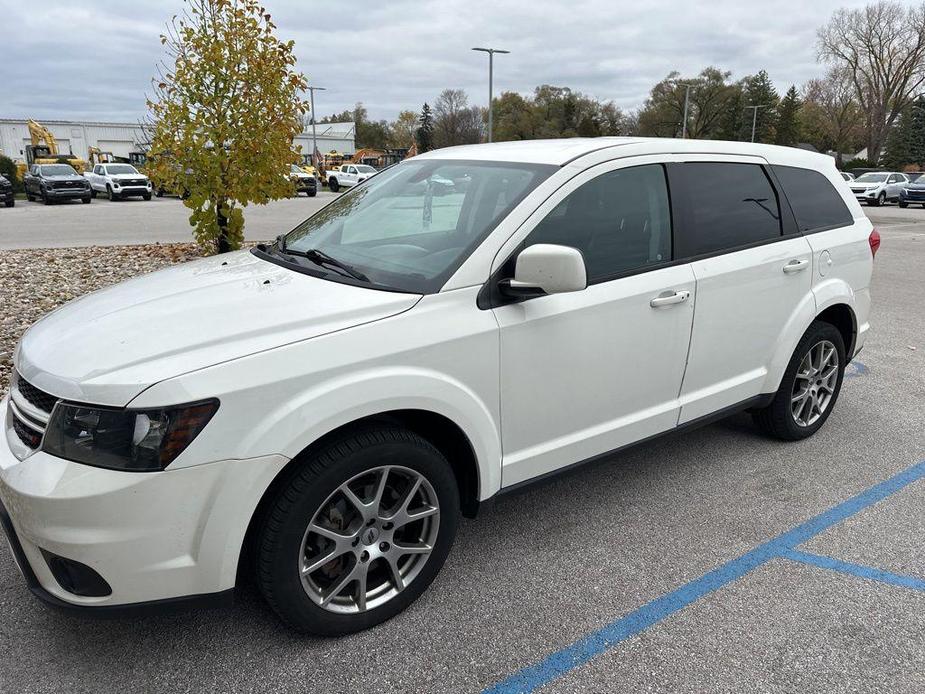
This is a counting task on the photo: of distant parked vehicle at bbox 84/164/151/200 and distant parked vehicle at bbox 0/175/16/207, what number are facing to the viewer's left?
0

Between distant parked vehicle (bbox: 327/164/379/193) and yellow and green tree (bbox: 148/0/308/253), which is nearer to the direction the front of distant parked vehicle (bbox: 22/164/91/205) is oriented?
the yellow and green tree

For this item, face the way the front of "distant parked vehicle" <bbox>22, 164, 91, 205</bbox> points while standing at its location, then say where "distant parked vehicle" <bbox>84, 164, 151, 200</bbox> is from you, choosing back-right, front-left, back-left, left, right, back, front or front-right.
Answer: left

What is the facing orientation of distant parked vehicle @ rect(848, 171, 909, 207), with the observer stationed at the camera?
facing the viewer and to the left of the viewer

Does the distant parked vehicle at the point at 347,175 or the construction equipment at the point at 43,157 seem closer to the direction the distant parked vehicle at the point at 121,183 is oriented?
the distant parked vehicle

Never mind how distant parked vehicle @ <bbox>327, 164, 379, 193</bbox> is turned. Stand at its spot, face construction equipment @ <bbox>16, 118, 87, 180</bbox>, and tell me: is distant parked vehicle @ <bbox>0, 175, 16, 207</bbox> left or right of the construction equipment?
left

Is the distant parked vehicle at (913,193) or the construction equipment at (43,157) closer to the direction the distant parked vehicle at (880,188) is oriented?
the construction equipment

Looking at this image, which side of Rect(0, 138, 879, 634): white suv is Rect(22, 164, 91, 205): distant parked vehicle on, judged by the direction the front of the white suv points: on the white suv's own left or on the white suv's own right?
on the white suv's own right

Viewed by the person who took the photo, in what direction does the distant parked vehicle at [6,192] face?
facing the viewer and to the right of the viewer

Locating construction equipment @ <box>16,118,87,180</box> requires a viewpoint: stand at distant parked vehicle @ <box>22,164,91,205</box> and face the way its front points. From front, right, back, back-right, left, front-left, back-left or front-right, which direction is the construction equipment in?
back-left

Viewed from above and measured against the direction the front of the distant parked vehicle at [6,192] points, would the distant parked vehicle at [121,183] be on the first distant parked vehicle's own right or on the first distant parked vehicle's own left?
on the first distant parked vehicle's own left

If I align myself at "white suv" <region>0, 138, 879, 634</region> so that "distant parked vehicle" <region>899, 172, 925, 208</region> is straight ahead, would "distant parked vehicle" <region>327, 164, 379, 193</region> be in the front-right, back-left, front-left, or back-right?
front-left
